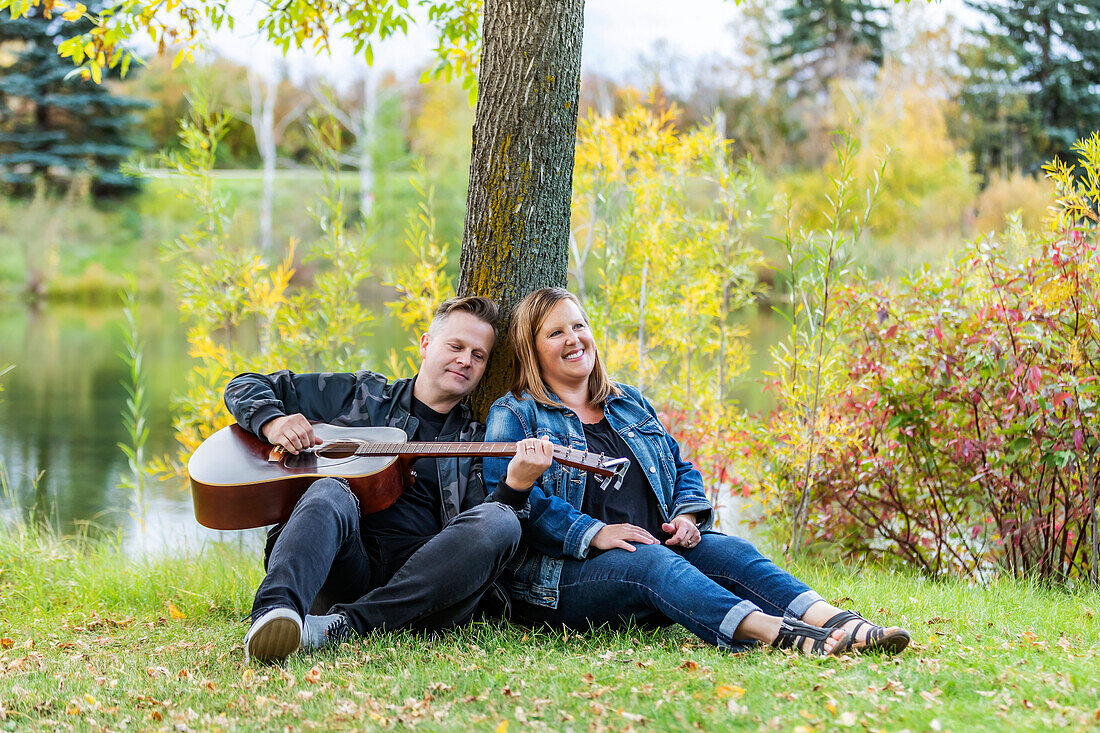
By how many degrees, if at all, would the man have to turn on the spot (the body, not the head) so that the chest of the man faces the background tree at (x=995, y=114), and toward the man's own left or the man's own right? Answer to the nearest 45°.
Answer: approximately 135° to the man's own left

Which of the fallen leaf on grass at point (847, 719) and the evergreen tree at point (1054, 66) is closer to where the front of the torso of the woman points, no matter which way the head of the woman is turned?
the fallen leaf on grass

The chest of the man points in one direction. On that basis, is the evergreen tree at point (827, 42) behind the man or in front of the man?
behind

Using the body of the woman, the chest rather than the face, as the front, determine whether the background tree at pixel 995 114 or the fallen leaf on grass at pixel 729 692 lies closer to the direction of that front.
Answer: the fallen leaf on grass

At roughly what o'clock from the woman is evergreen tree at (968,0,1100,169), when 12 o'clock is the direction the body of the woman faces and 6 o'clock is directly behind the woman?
The evergreen tree is roughly at 8 o'clock from the woman.

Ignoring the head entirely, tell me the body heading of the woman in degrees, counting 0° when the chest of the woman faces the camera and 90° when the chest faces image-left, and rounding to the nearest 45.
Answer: approximately 315°

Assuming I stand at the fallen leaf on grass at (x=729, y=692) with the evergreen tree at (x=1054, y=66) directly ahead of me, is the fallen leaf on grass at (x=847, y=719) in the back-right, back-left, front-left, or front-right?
back-right

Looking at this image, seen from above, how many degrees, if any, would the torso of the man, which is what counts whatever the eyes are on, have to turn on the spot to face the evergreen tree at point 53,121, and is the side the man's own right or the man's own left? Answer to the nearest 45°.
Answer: approximately 180°
